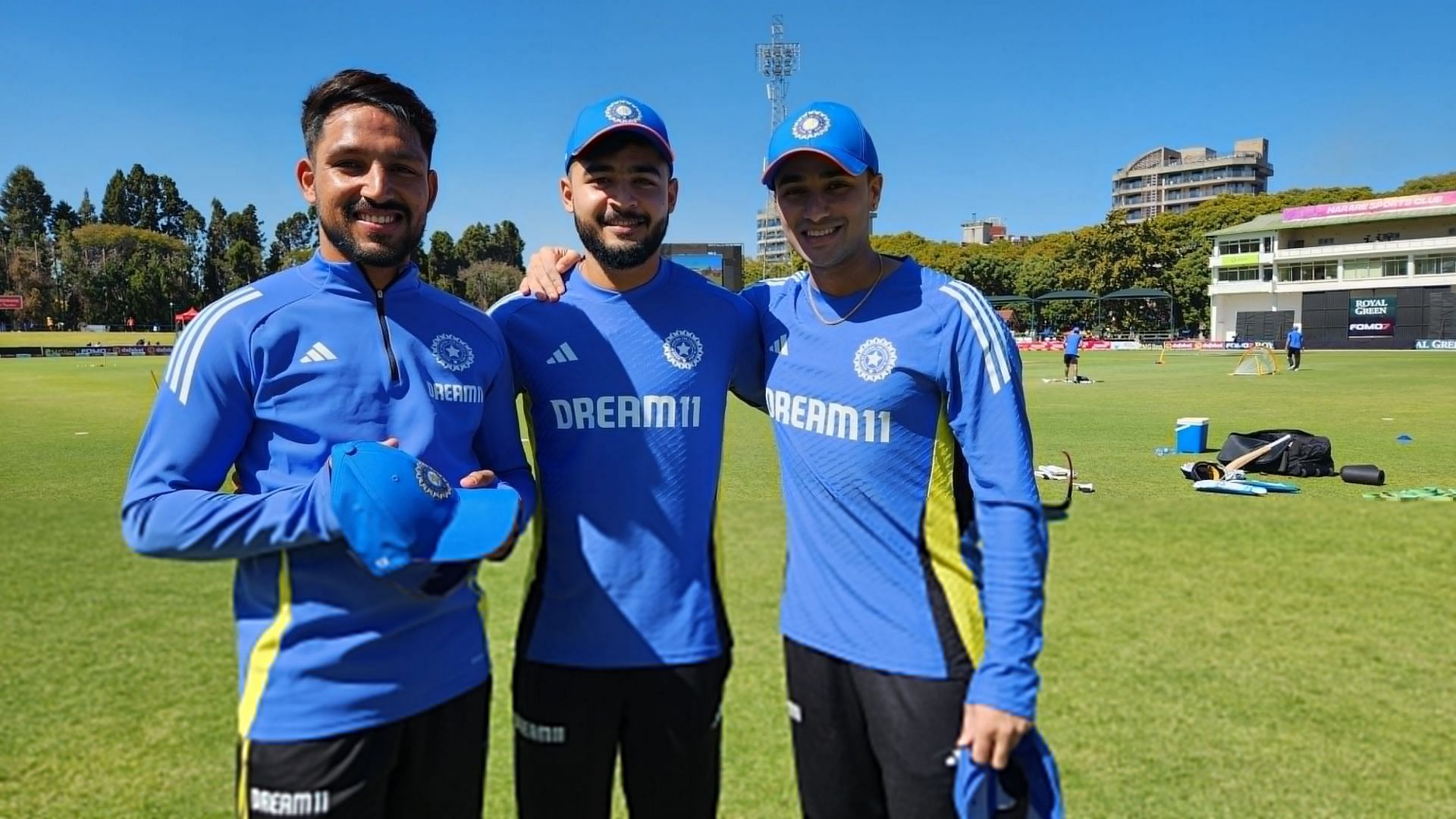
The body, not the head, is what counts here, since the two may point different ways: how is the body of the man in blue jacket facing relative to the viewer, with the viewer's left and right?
facing the viewer and to the right of the viewer

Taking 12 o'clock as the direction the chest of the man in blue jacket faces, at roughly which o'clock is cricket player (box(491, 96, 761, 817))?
The cricket player is roughly at 10 o'clock from the man in blue jacket.

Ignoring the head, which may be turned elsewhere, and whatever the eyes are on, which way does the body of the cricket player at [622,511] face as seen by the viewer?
toward the camera

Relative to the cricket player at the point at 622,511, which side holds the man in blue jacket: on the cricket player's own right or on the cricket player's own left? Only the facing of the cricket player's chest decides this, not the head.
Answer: on the cricket player's own right

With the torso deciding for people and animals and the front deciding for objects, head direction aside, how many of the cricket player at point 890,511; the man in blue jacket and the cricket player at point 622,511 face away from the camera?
0

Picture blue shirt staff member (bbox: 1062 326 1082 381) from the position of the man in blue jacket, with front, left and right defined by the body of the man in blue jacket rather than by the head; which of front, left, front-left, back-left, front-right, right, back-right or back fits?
left

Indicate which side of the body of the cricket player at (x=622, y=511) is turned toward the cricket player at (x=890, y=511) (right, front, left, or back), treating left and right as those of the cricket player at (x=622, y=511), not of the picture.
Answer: left

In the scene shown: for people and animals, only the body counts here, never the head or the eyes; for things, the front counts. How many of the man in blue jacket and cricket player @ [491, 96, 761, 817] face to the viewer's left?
0

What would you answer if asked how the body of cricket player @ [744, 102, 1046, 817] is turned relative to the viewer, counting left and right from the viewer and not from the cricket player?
facing the viewer and to the left of the viewer

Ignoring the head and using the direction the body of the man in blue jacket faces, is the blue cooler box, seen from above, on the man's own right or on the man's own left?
on the man's own left

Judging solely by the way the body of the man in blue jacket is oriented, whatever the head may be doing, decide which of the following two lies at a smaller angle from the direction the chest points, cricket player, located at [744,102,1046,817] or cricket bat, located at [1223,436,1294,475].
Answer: the cricket player

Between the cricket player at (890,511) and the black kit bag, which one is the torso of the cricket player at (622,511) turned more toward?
the cricket player

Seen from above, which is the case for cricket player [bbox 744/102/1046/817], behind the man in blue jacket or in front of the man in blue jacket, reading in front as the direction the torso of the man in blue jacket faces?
in front
